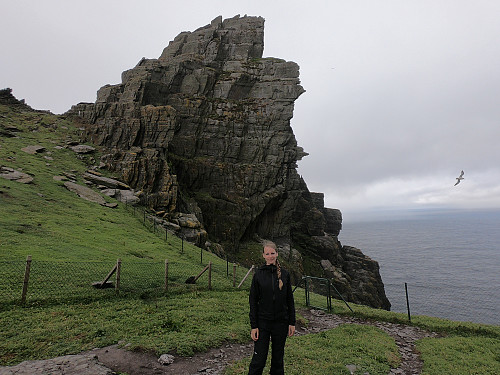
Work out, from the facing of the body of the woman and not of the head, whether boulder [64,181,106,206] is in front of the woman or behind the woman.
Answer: behind

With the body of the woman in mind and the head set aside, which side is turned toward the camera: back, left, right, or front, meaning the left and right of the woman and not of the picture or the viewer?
front

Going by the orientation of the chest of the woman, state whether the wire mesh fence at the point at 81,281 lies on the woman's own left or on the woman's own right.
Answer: on the woman's own right

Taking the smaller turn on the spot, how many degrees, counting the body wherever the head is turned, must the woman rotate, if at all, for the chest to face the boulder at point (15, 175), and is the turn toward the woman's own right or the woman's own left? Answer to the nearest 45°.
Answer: approximately 135° to the woman's own right
